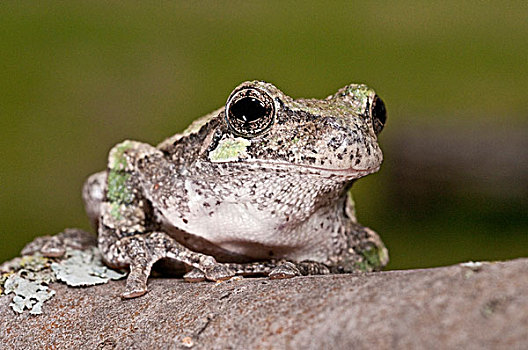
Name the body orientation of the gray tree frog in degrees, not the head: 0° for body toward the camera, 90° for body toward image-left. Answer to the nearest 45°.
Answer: approximately 315°
